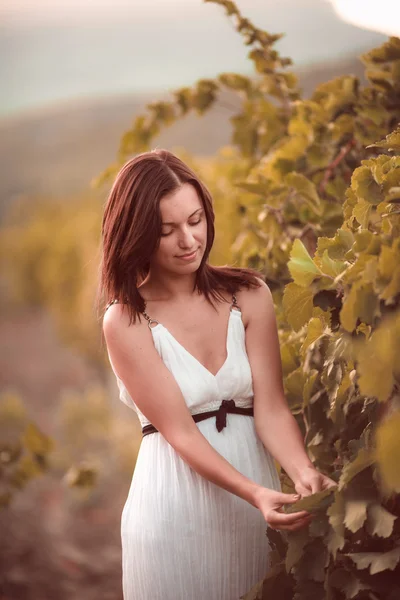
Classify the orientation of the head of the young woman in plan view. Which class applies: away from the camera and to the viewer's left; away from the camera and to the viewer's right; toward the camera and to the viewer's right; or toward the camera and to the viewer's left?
toward the camera and to the viewer's right

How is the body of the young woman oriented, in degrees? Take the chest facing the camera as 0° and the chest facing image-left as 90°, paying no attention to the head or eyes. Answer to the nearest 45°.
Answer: approximately 315°
